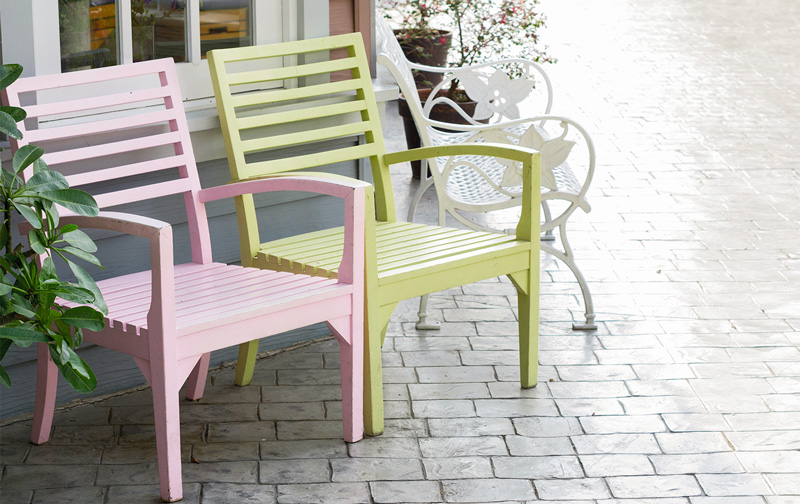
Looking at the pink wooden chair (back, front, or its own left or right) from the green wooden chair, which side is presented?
left

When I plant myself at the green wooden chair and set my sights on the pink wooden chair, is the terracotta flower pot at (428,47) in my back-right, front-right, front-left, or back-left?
back-right

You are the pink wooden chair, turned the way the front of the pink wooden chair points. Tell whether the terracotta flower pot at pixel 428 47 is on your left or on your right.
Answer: on your left

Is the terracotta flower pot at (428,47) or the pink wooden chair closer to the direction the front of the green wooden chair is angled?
the pink wooden chair

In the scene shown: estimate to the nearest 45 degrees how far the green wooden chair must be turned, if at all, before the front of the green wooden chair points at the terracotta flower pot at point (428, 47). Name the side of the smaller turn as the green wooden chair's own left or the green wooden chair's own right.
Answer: approximately 135° to the green wooden chair's own left

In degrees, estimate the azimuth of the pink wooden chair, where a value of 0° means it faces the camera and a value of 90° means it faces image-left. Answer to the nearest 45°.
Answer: approximately 315°

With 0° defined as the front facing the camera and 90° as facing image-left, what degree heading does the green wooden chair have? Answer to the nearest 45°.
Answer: approximately 315°
